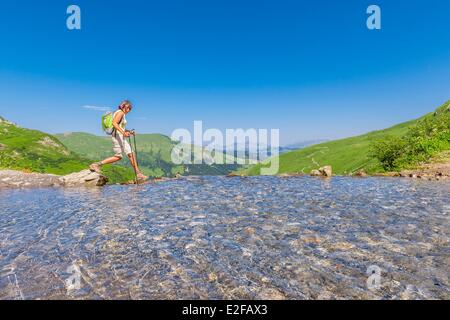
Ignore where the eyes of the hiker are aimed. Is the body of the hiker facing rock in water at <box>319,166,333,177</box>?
yes

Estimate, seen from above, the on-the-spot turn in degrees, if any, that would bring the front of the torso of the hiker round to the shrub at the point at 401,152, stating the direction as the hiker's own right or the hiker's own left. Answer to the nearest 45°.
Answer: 0° — they already face it

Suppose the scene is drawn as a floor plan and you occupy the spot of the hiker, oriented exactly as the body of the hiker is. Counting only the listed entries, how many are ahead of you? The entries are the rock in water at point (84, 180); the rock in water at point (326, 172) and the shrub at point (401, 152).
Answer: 2

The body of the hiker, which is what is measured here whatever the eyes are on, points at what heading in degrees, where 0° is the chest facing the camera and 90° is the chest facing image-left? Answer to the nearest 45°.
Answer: approximately 270°

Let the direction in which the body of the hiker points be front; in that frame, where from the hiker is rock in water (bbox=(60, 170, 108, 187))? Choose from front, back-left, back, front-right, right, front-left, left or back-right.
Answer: back-left

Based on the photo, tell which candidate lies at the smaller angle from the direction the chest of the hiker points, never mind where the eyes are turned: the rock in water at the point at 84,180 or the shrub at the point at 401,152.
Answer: the shrub

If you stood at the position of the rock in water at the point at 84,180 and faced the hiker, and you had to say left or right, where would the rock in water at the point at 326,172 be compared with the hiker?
left
